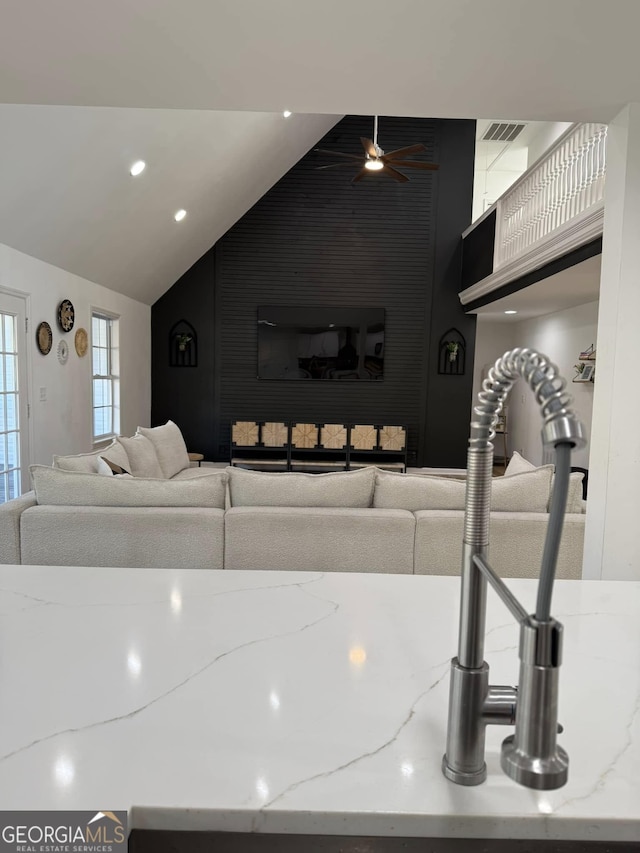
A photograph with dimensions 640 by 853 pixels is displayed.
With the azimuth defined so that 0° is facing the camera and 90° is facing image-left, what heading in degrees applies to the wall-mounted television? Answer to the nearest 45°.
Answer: approximately 0°

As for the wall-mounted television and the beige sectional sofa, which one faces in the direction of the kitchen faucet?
the wall-mounted television

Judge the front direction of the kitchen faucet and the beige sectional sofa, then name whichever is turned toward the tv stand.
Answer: the beige sectional sofa

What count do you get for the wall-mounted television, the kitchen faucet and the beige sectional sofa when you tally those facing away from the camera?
1

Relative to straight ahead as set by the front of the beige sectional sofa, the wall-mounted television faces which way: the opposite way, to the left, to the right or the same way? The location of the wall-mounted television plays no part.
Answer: the opposite way

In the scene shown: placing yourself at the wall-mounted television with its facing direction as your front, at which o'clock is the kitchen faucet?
The kitchen faucet is roughly at 12 o'clock from the wall-mounted television.

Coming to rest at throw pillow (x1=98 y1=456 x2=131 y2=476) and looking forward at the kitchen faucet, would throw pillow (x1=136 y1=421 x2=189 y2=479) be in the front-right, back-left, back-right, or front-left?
back-left

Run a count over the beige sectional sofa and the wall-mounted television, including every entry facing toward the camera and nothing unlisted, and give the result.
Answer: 1

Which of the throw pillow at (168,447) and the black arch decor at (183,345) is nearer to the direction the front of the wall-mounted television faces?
the throw pillow

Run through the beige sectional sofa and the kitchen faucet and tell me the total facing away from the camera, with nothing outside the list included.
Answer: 1

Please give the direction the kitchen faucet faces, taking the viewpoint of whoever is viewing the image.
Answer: facing the viewer and to the right of the viewer

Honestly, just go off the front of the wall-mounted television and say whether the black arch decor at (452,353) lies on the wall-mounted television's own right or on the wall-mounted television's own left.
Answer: on the wall-mounted television's own left

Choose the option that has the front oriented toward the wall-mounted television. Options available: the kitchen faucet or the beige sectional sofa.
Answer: the beige sectional sofa

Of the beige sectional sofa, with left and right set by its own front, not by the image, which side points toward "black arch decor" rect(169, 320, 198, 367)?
front

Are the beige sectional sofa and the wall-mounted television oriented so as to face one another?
yes

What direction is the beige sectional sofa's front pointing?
away from the camera
